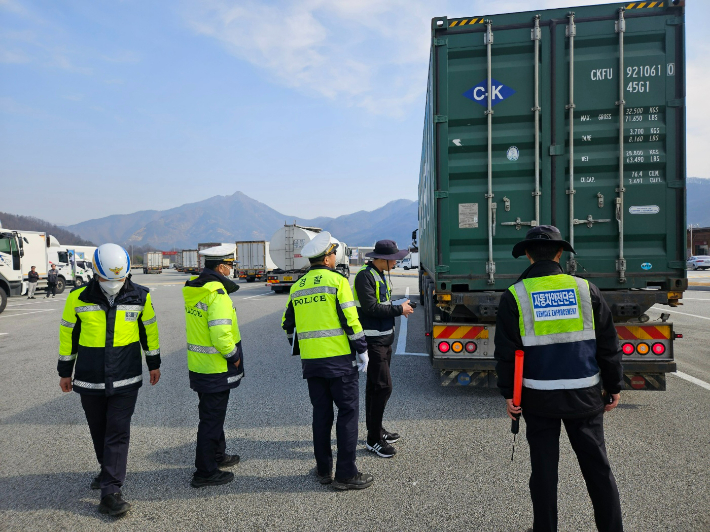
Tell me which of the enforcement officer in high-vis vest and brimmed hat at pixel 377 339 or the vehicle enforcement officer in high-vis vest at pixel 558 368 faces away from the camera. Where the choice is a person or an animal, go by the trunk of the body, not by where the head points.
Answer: the vehicle enforcement officer in high-vis vest at pixel 558 368

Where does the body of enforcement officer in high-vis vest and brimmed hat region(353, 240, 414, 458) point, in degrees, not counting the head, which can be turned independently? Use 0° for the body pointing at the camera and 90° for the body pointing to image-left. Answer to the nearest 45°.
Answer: approximately 270°

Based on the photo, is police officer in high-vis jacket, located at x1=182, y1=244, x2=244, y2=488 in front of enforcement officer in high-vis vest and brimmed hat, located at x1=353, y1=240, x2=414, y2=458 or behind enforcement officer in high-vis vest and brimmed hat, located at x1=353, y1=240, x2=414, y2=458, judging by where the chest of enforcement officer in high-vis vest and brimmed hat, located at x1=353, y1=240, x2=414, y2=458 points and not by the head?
behind

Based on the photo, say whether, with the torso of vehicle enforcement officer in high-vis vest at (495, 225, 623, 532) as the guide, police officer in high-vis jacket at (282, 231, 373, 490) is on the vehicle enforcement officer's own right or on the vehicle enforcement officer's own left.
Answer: on the vehicle enforcement officer's own left

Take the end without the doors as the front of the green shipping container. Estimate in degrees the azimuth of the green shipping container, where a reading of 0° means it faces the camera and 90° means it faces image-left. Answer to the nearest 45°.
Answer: approximately 180°

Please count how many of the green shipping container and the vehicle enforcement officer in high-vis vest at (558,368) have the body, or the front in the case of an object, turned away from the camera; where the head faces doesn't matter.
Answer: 2

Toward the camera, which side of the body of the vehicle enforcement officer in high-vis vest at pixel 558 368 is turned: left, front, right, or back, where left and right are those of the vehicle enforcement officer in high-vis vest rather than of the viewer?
back

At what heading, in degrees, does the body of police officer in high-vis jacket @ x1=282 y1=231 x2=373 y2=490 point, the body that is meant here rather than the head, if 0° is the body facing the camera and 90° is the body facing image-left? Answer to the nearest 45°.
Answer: approximately 225°

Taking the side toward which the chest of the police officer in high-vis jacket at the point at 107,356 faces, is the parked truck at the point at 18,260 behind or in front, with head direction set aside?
behind
